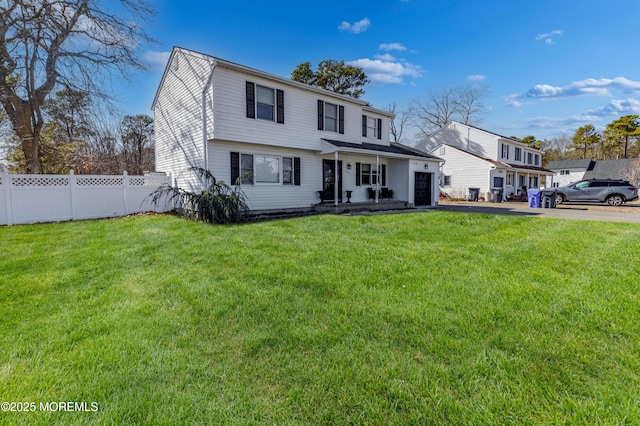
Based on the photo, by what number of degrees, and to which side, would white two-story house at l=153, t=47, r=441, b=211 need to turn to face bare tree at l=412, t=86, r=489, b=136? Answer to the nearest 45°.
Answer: approximately 90° to its left

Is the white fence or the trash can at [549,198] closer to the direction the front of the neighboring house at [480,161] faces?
the trash can

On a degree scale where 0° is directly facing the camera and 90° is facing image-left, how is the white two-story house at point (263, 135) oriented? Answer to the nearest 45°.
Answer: approximately 315°

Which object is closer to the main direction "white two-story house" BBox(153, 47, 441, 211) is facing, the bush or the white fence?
the bush

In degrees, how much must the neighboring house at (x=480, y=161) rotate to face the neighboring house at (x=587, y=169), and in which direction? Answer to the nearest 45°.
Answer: approximately 90° to its left

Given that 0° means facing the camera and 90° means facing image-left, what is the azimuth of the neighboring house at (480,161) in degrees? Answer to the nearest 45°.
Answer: approximately 315°

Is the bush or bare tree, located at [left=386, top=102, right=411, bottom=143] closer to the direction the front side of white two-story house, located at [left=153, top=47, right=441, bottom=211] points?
the bush

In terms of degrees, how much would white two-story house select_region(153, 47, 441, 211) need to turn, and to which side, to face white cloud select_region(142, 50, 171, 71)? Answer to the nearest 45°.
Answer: approximately 180°

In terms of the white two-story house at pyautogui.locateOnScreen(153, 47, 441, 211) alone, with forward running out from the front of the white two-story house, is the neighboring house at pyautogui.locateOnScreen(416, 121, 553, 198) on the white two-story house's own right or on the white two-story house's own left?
on the white two-story house's own left

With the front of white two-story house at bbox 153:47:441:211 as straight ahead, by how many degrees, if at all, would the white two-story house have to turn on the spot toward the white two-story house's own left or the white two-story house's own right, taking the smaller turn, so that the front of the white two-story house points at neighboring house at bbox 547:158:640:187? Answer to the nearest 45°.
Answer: approximately 90° to the white two-story house's own left
